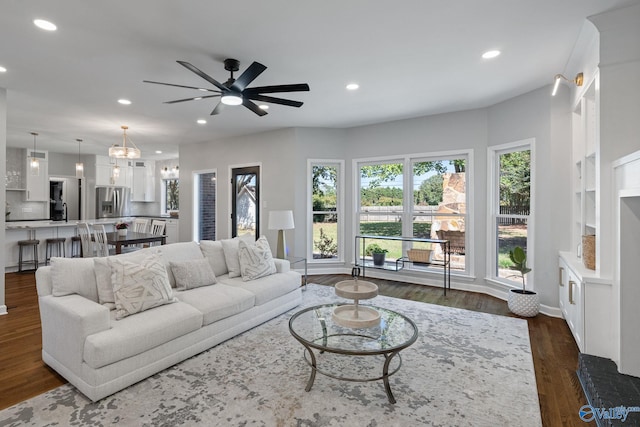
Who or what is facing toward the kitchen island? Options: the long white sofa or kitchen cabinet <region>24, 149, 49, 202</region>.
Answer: the kitchen cabinet

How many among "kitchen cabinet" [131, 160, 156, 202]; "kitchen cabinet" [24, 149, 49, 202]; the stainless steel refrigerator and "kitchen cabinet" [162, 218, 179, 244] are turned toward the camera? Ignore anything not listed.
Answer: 4

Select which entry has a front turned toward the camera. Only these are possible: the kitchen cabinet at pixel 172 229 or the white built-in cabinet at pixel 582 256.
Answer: the kitchen cabinet

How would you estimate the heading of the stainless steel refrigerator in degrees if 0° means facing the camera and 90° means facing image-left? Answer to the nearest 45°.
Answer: approximately 0°

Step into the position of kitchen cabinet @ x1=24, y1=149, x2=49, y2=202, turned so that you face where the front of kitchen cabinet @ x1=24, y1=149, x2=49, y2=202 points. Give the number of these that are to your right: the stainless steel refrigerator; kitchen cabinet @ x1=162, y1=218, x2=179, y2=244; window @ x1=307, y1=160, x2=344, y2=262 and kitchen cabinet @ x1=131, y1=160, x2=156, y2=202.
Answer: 0

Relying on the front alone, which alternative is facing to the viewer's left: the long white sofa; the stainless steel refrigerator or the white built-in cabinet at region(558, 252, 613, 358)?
the white built-in cabinet

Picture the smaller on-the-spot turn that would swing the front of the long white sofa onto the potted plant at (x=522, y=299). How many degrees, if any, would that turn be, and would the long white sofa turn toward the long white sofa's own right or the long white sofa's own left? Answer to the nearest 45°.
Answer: approximately 45° to the long white sofa's own left

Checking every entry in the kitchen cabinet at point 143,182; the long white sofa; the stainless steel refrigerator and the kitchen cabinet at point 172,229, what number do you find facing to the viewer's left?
0

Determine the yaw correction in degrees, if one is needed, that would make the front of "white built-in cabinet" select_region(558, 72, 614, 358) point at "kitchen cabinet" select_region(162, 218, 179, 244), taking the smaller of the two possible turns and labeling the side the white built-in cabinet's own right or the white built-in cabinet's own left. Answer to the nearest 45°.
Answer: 0° — it already faces it

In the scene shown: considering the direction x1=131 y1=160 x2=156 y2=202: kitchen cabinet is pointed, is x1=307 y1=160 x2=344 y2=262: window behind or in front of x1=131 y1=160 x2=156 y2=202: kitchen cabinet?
in front

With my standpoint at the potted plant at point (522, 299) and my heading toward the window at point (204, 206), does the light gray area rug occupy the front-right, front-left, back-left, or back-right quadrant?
front-left

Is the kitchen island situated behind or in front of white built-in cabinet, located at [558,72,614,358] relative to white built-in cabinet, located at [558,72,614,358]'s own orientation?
in front

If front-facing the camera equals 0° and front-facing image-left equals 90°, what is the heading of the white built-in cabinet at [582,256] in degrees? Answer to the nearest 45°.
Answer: approximately 90°

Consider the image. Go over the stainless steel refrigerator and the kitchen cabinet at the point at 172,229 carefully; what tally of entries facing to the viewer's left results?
0

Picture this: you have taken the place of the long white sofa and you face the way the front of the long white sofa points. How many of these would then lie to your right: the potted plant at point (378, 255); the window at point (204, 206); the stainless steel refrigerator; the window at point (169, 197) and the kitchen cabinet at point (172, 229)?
0

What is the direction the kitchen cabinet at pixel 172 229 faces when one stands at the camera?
facing the viewer

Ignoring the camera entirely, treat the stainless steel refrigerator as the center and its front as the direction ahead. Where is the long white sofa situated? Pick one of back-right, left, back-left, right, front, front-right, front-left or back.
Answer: front

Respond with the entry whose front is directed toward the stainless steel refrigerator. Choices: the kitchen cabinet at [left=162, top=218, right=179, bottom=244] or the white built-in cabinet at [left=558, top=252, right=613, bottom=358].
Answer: the white built-in cabinet

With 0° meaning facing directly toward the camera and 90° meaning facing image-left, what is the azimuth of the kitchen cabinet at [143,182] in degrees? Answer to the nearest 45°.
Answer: approximately 0°
